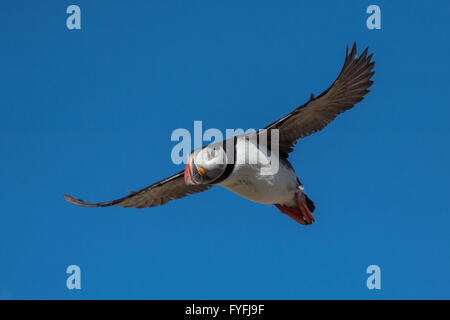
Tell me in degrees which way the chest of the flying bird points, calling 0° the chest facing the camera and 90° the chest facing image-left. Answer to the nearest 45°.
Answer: approximately 45°
